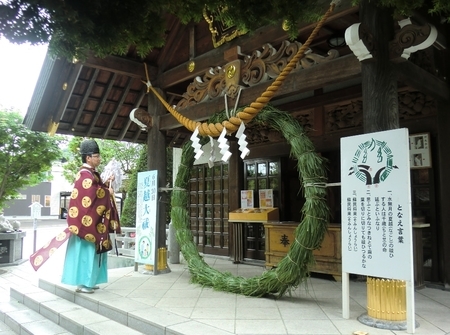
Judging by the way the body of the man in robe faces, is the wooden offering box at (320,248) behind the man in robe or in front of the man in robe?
in front

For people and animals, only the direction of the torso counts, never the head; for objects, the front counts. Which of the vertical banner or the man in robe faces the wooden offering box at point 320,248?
the man in robe

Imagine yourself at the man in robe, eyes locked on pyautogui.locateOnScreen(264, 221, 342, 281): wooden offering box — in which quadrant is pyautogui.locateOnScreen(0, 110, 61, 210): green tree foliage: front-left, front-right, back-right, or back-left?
back-left

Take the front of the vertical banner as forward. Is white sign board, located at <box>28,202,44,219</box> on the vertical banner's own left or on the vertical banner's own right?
on the vertical banner's own right

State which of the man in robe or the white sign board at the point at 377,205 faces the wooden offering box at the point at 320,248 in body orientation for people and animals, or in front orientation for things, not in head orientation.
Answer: the man in robe

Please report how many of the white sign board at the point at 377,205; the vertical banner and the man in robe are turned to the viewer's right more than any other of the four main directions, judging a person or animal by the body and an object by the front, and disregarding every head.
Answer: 1

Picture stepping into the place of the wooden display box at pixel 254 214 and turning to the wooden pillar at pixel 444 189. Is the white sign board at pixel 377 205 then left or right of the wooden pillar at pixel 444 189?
right

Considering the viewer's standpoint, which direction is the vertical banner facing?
facing the viewer and to the left of the viewer

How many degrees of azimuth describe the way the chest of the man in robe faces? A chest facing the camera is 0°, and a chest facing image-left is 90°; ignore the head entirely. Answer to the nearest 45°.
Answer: approximately 270°

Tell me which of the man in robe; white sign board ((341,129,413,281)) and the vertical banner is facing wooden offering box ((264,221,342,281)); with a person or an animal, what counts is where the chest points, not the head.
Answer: the man in robe

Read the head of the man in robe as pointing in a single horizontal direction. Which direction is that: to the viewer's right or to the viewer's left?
to the viewer's right

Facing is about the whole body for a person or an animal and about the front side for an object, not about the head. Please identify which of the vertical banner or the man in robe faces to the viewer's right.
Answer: the man in robe

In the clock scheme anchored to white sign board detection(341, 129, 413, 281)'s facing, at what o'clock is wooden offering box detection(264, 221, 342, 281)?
The wooden offering box is roughly at 4 o'clock from the white sign board.

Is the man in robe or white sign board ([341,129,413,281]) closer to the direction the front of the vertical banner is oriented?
the man in robe
